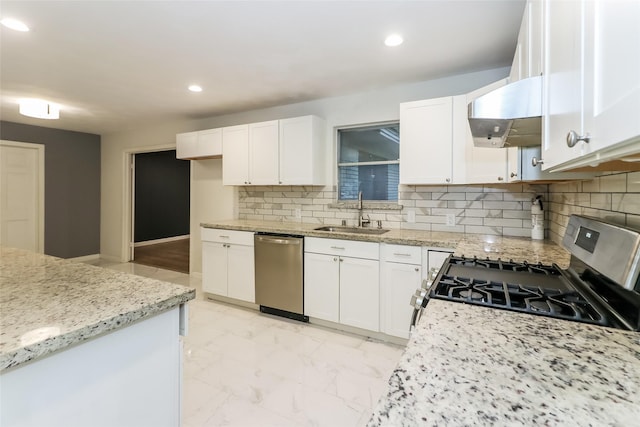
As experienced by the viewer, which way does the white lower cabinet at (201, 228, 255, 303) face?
facing the viewer and to the left of the viewer

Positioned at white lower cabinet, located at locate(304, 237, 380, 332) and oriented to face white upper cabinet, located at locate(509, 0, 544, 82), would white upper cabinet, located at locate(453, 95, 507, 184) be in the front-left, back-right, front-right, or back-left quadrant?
front-left

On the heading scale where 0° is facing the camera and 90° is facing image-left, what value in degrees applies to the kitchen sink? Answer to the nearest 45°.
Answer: approximately 0°

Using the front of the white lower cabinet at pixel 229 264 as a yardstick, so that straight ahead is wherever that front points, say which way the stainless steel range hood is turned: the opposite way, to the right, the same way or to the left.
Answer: to the right

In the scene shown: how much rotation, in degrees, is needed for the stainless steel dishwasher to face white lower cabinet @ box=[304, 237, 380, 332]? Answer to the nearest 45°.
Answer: approximately 90° to its left

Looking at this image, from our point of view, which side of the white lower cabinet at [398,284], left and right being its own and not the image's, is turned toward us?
front

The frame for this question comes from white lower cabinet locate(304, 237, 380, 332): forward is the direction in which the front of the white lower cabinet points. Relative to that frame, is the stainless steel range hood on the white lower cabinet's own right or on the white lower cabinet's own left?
on the white lower cabinet's own left

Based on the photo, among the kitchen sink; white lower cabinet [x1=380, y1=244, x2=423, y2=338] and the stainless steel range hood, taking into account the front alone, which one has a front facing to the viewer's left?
the stainless steel range hood

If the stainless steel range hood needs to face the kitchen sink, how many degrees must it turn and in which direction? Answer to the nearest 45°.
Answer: approximately 45° to its right

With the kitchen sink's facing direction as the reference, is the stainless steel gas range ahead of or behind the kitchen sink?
ahead

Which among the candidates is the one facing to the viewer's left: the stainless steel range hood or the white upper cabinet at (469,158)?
the stainless steel range hood

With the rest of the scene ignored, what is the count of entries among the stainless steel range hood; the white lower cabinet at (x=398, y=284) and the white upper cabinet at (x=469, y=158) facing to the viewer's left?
1

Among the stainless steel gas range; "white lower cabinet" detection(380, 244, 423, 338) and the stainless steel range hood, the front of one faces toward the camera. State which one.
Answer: the white lower cabinet
